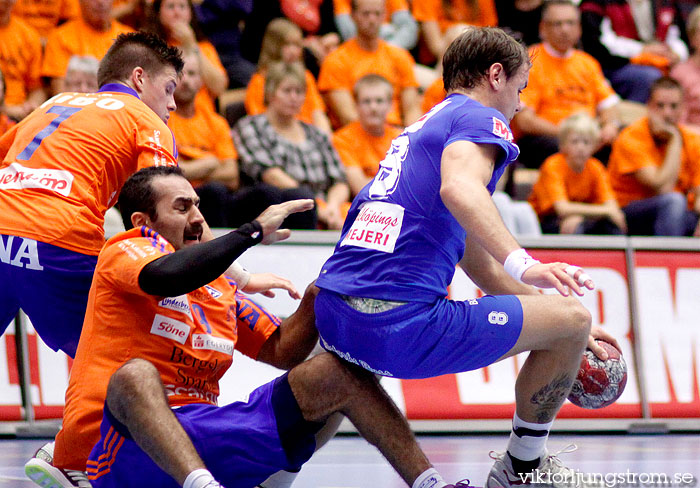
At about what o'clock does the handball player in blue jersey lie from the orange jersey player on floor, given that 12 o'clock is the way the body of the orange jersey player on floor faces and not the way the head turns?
The handball player in blue jersey is roughly at 11 o'clock from the orange jersey player on floor.

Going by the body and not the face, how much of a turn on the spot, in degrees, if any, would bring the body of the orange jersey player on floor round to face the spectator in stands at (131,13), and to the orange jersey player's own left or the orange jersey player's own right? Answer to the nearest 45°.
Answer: approximately 135° to the orange jersey player's own left

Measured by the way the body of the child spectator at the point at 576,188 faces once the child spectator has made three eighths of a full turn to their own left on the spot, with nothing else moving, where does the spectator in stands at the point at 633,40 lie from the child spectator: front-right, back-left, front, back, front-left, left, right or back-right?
front-left

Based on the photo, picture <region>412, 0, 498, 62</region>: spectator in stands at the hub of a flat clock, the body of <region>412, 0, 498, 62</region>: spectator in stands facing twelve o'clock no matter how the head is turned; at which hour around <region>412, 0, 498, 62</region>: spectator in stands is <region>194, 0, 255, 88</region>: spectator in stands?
<region>194, 0, 255, 88</region>: spectator in stands is roughly at 2 o'clock from <region>412, 0, 498, 62</region>: spectator in stands.

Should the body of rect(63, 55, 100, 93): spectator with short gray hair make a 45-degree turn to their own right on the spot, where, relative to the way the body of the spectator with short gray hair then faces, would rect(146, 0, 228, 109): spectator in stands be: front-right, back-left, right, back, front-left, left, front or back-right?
back

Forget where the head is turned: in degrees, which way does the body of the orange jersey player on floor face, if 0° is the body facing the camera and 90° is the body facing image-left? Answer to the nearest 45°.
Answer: approximately 315°

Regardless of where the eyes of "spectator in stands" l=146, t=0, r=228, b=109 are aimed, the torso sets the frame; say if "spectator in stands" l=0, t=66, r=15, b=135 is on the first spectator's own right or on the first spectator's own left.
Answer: on the first spectator's own right

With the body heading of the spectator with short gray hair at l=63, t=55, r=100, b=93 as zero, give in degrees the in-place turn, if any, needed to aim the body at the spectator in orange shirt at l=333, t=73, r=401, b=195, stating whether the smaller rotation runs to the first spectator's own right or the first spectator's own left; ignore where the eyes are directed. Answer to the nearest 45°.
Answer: approximately 90° to the first spectator's own left

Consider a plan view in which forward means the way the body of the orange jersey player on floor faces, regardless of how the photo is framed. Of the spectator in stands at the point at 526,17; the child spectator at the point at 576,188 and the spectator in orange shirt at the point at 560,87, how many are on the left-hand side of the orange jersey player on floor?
3

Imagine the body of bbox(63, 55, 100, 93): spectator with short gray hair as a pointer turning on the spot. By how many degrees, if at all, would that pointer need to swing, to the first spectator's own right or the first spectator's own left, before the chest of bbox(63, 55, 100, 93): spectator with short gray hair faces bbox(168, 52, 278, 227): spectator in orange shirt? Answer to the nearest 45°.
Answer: approximately 90° to the first spectator's own left
